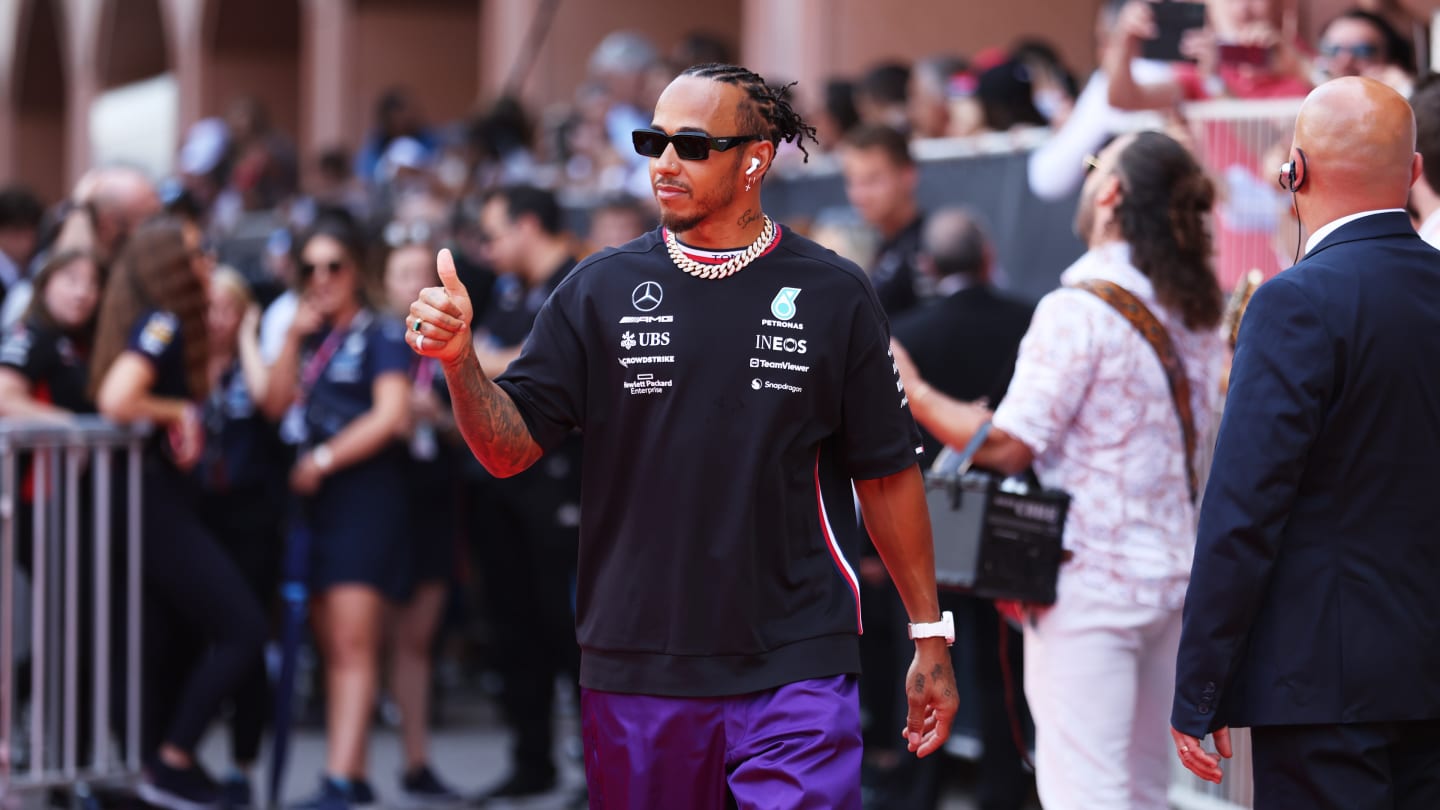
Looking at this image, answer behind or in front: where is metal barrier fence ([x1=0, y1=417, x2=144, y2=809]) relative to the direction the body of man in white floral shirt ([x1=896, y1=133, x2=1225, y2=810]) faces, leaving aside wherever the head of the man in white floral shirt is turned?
in front

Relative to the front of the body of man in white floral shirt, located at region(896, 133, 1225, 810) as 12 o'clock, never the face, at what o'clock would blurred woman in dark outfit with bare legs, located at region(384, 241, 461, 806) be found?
The blurred woman in dark outfit with bare legs is roughly at 12 o'clock from the man in white floral shirt.

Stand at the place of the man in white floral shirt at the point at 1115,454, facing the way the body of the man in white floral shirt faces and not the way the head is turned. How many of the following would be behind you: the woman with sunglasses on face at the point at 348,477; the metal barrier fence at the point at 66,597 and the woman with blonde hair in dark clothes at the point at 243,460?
0

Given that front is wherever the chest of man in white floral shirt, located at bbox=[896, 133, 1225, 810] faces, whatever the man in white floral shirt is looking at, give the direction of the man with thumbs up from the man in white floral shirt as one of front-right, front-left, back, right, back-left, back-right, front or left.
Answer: left

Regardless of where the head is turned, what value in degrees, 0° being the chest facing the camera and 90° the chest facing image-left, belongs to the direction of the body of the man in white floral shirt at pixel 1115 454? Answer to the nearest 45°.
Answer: approximately 135°

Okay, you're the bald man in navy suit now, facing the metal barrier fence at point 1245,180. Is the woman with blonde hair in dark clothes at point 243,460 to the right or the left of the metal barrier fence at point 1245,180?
left

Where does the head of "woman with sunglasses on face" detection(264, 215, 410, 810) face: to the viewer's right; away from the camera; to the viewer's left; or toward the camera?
toward the camera

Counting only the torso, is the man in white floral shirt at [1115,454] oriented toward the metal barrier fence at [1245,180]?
no

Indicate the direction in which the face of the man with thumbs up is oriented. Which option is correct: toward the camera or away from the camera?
toward the camera

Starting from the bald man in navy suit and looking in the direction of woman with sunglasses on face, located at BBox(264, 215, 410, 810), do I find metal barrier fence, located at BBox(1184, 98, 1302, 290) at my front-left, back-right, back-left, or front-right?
front-right

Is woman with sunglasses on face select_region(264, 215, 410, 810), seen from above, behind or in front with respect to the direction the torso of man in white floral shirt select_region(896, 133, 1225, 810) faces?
in front

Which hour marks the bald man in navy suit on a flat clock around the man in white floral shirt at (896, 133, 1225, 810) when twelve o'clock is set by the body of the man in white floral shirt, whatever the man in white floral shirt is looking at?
The bald man in navy suit is roughly at 7 o'clock from the man in white floral shirt.
